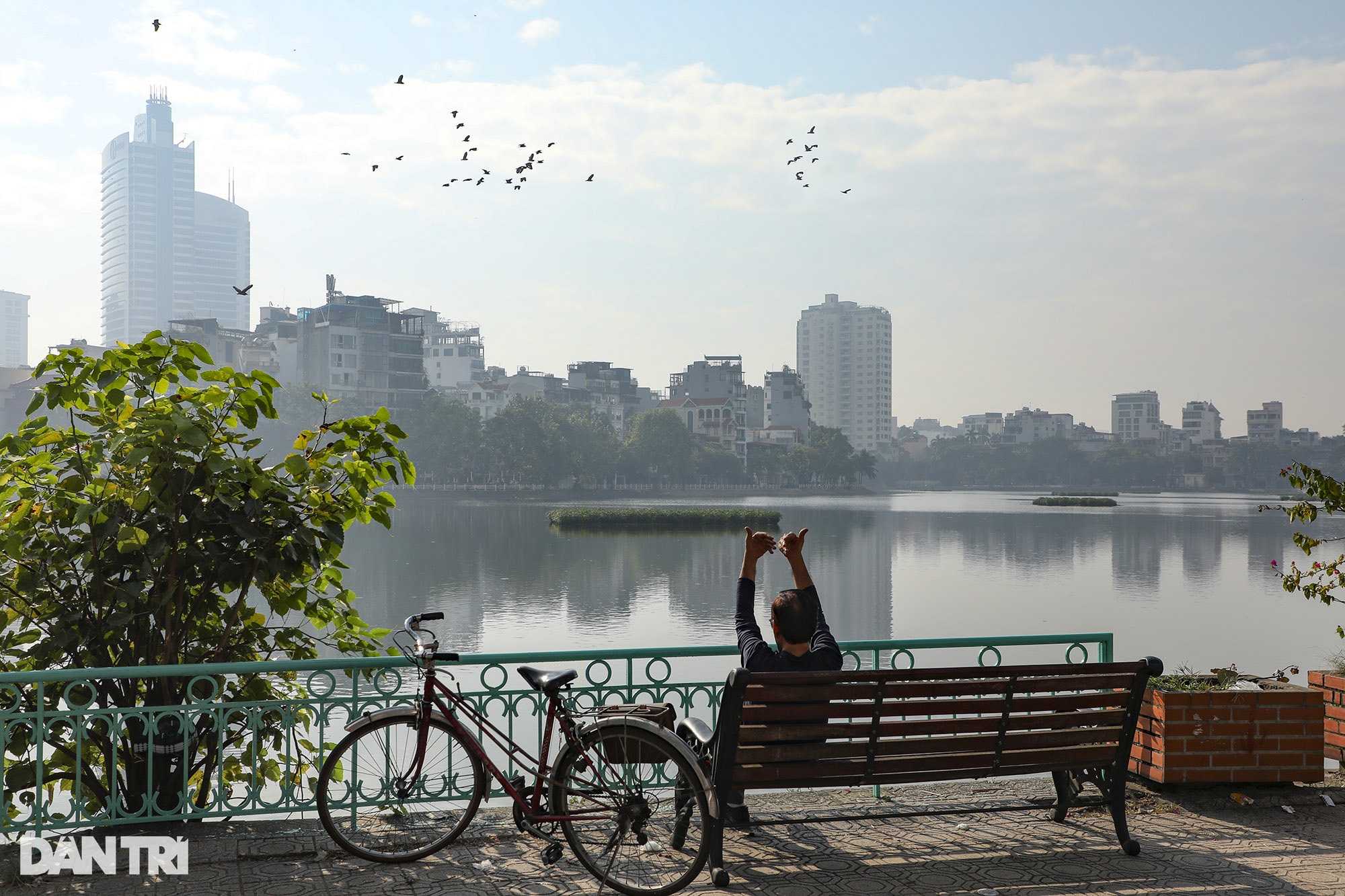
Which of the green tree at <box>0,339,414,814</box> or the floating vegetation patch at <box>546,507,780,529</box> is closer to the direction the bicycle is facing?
the green tree

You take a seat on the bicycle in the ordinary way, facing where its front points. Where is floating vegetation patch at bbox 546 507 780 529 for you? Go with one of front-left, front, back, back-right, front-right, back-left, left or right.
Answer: right

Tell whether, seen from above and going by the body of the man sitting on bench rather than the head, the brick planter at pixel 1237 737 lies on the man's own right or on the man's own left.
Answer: on the man's own right

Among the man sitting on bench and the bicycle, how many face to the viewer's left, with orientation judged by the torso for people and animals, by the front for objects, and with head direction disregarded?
1

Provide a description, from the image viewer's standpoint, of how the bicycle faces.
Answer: facing to the left of the viewer

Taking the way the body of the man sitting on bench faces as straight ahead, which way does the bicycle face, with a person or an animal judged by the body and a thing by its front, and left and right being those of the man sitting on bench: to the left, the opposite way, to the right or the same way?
to the left

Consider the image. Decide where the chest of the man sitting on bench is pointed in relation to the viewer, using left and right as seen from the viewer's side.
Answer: facing away from the viewer

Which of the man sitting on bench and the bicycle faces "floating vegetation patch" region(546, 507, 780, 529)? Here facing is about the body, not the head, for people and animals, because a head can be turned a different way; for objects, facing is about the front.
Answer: the man sitting on bench

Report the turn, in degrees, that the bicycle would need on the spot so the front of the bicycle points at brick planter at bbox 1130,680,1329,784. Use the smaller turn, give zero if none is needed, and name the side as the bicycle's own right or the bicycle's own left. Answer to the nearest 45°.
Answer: approximately 180°

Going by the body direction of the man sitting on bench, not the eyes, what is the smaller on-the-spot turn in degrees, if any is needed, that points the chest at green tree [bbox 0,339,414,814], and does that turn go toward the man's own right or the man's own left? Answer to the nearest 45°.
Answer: approximately 90° to the man's own left

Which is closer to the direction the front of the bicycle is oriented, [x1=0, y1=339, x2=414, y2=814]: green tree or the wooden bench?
the green tree

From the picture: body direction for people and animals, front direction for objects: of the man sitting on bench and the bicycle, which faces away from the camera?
the man sitting on bench

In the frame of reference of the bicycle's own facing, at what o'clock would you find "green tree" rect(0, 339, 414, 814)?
The green tree is roughly at 1 o'clock from the bicycle.
